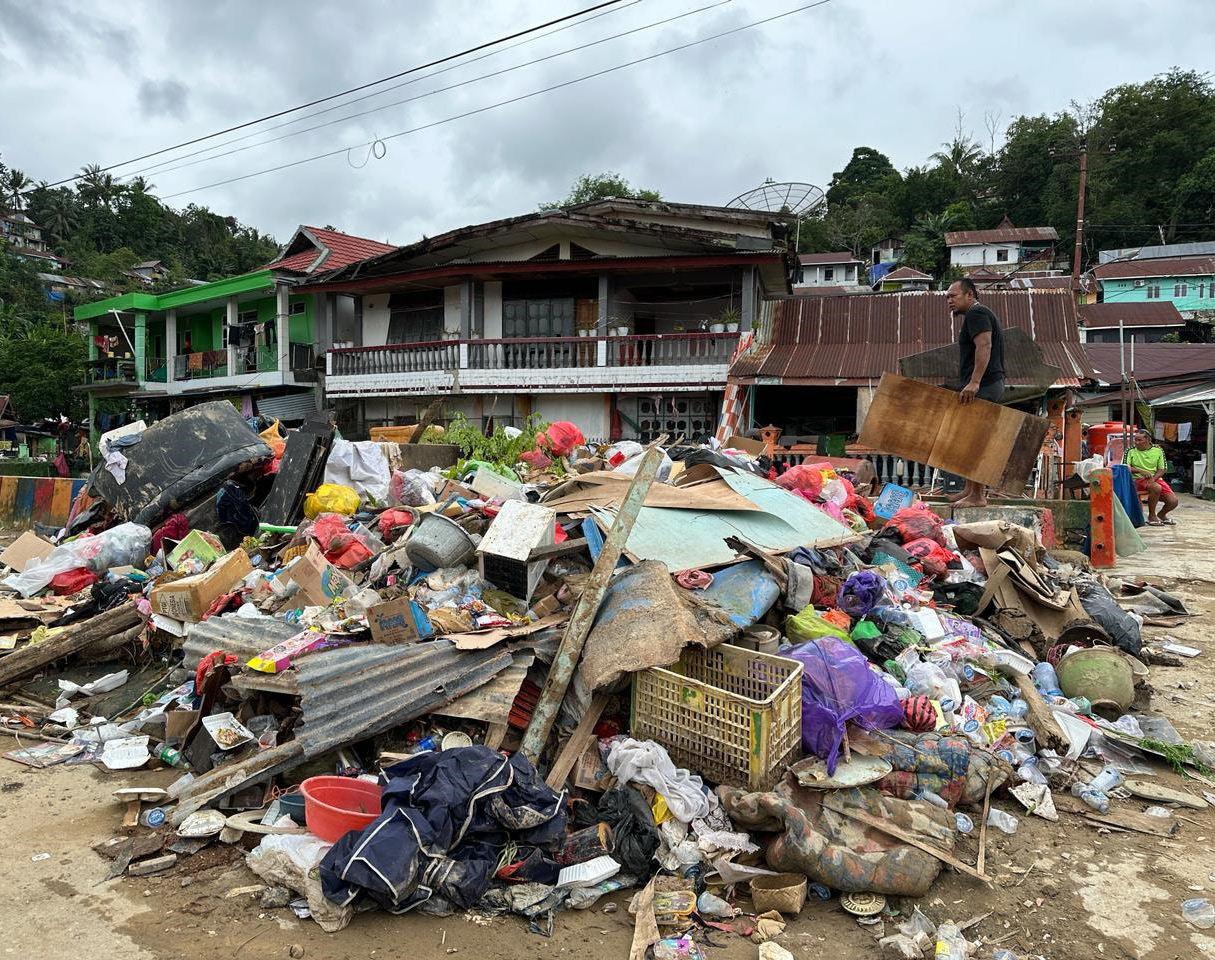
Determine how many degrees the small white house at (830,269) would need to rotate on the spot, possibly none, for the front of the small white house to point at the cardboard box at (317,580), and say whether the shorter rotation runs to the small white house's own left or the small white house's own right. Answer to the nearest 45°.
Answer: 0° — it already faces it

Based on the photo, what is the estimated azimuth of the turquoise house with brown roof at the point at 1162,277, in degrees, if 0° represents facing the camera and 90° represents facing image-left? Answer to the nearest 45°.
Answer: approximately 0°

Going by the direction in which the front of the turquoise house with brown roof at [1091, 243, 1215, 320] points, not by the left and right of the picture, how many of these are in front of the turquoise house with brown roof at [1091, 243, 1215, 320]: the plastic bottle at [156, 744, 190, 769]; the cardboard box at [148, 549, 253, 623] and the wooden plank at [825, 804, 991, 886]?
3

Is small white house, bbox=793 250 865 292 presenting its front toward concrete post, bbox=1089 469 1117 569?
yes

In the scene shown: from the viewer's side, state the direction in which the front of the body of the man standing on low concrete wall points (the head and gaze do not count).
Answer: to the viewer's left

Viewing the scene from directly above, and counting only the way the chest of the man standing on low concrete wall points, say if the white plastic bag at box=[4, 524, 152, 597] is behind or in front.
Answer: in front

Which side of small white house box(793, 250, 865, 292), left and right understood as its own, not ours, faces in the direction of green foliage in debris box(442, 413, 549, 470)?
front

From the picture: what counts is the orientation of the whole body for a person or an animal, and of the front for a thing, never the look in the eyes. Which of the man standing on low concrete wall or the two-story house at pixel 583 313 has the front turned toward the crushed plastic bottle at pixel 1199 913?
the two-story house

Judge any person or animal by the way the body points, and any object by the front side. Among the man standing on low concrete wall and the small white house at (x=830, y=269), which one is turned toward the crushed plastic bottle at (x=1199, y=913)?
the small white house

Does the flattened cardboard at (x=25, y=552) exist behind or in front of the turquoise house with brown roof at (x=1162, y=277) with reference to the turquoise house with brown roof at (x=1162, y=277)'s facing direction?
in front

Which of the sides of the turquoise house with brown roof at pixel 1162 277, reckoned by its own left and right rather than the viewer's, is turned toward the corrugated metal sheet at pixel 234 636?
front

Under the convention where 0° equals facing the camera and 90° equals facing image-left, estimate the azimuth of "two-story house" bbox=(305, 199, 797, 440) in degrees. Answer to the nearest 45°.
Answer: approximately 0°

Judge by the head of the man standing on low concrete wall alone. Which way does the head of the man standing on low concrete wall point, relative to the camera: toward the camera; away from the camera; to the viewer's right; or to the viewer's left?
to the viewer's left

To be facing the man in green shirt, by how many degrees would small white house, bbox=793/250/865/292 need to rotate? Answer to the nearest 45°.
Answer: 0° — it already faces them

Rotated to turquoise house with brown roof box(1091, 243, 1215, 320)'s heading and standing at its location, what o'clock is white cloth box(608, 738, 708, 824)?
The white cloth is roughly at 12 o'clock from the turquoise house with brown roof.
